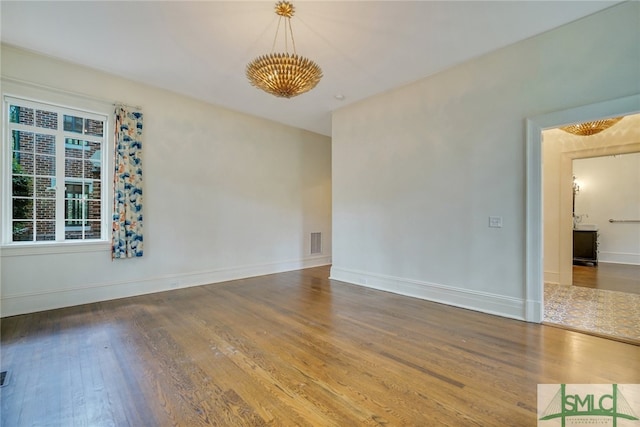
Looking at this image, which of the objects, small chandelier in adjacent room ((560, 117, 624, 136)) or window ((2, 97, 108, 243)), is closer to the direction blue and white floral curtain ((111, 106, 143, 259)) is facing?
the small chandelier in adjacent room

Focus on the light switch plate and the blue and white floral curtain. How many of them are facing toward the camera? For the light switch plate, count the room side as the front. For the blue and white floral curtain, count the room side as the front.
2

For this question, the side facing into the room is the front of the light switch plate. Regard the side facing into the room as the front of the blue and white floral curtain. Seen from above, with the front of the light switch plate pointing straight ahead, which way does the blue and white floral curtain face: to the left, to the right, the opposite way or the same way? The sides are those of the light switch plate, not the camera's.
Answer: to the left

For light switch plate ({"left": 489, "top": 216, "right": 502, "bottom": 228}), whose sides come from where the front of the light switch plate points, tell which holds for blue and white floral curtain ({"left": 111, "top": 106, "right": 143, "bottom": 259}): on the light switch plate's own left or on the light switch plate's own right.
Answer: on the light switch plate's own right

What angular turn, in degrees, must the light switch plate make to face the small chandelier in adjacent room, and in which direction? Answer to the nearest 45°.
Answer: approximately 135° to its left

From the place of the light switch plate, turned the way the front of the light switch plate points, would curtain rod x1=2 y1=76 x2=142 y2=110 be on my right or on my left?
on my right

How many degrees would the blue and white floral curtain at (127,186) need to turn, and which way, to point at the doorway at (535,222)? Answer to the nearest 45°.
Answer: approximately 45° to its left

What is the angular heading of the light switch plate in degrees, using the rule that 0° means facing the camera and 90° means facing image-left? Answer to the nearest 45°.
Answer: approximately 0°

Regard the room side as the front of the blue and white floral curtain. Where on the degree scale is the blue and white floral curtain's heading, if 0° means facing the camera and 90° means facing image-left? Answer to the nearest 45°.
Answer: approximately 0°
